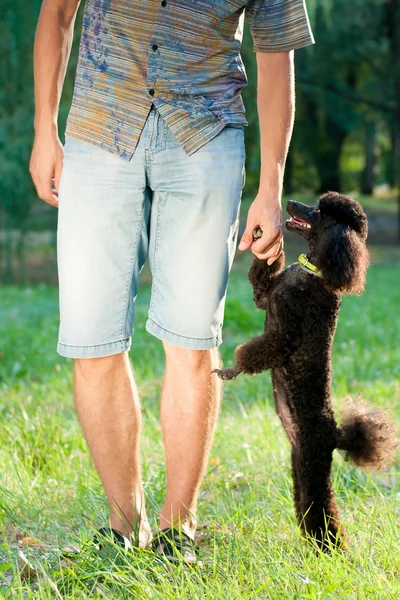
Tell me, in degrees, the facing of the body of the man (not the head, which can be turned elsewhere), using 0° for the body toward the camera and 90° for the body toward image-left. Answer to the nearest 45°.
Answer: approximately 0°

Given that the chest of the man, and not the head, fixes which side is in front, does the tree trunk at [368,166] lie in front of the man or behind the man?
behind
